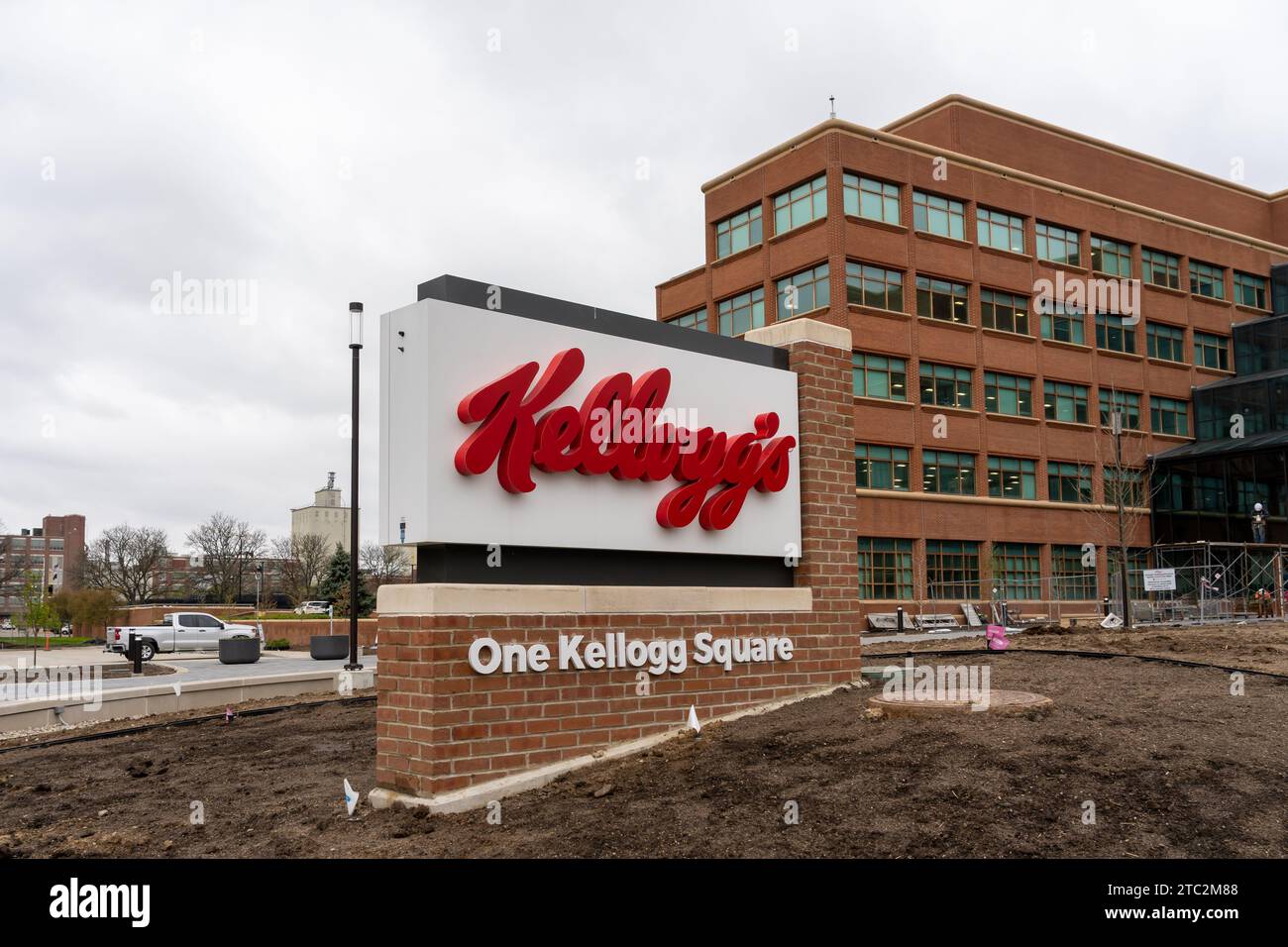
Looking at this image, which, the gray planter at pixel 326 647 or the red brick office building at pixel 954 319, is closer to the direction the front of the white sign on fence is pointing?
the gray planter

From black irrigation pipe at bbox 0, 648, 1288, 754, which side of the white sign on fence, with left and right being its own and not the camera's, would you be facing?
front

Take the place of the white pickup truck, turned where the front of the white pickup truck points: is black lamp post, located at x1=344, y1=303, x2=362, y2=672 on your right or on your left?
on your right

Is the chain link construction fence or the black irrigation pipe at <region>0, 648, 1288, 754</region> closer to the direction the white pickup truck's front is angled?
the chain link construction fence

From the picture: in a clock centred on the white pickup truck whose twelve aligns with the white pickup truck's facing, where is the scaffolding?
The scaffolding is roughly at 1 o'clock from the white pickup truck.

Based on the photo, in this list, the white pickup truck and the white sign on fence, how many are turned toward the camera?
1

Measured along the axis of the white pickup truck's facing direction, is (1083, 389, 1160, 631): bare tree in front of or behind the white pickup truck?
in front

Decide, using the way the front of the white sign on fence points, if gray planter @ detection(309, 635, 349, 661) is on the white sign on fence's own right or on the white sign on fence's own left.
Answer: on the white sign on fence's own right

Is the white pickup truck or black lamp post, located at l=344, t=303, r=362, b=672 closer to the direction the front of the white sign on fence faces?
the black lamp post

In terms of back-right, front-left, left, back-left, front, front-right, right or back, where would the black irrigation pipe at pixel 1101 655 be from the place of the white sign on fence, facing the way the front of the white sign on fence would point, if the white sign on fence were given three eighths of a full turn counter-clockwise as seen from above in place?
back-right

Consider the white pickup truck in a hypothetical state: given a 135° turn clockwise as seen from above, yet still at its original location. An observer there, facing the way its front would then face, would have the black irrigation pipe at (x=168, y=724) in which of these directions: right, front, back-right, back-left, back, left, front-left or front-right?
front-left

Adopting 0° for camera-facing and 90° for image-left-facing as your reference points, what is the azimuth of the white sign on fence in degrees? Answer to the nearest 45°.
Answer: approximately 0°

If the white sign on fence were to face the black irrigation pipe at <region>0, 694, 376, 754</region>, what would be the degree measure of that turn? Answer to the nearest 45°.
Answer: approximately 45° to its right

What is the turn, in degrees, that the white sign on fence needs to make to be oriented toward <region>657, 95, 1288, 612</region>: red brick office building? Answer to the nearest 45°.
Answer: approximately 135° to its right

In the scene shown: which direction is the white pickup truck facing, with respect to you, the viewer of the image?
facing to the right of the viewer

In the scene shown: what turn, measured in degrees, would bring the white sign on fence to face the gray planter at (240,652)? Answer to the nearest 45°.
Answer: approximately 90° to its right
